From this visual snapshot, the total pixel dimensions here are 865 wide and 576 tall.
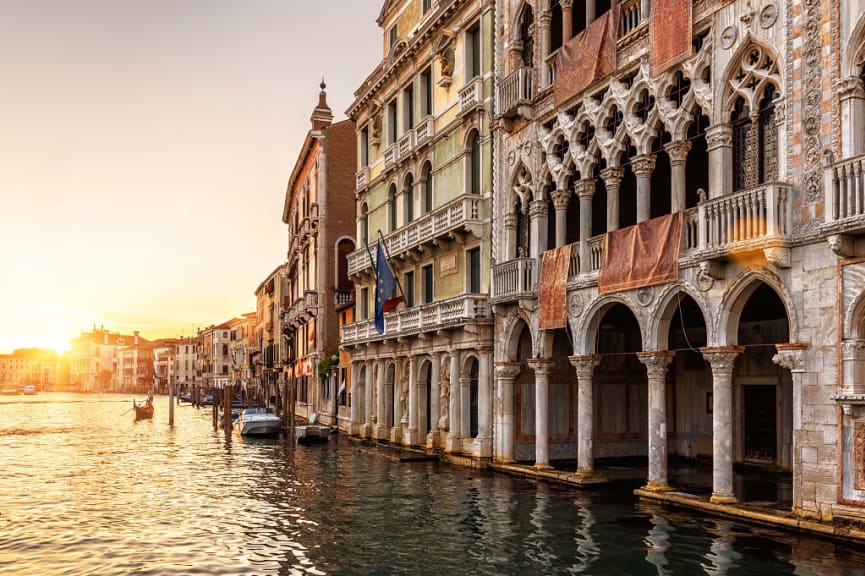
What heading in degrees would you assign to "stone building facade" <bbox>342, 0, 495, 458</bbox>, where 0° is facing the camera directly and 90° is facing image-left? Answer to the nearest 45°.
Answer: approximately 45°

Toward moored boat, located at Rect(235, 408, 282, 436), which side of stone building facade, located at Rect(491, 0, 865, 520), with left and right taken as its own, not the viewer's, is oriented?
right

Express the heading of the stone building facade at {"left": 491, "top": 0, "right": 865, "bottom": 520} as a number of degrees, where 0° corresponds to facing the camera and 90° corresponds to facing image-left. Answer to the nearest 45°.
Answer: approximately 45°

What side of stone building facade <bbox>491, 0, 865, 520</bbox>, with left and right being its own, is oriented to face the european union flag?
right

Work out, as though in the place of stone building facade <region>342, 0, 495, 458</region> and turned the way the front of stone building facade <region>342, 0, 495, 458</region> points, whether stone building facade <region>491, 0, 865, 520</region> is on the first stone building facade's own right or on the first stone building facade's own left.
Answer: on the first stone building facade's own left
